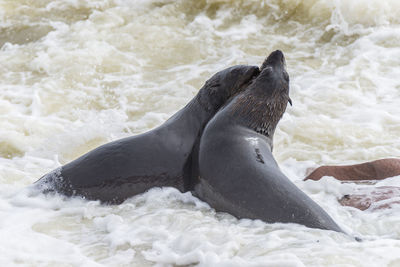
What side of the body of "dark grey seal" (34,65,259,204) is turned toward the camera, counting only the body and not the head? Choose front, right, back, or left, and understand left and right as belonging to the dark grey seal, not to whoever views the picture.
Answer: right
